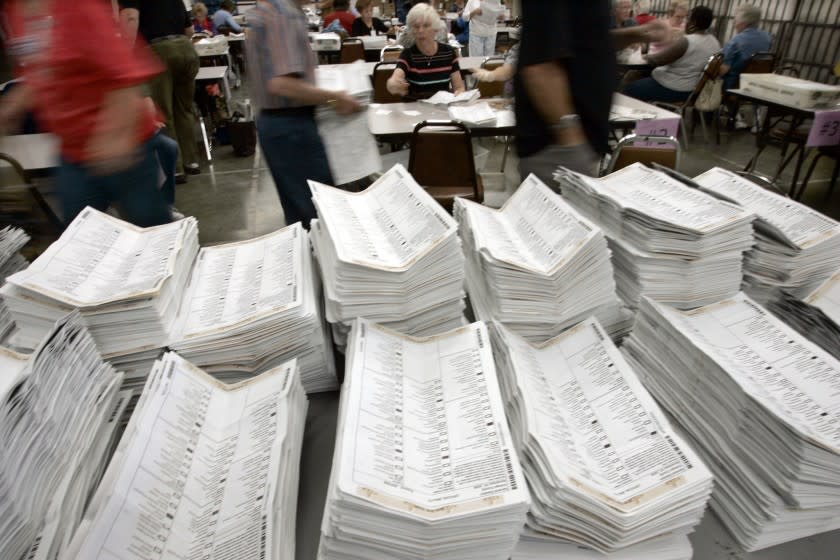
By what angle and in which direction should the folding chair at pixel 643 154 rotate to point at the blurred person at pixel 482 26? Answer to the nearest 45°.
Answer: approximately 45° to its left

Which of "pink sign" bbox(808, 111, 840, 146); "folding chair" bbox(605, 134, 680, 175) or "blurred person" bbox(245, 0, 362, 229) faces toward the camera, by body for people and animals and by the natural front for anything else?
the pink sign

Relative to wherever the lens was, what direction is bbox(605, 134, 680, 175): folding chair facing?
facing away from the viewer

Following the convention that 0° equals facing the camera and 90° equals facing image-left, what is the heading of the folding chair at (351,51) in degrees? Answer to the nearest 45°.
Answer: approximately 180°

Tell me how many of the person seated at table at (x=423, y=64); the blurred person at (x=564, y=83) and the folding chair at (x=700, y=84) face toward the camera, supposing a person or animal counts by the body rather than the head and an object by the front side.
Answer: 1

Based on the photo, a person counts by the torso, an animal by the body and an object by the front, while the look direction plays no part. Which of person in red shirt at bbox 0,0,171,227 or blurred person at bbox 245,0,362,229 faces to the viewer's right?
the blurred person

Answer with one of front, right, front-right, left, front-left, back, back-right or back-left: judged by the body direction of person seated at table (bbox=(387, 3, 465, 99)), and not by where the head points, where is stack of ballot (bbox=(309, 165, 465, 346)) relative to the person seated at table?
front

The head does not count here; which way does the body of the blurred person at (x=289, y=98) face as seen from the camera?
to the viewer's right

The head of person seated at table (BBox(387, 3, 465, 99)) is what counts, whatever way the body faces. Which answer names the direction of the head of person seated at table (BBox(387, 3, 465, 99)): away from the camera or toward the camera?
toward the camera

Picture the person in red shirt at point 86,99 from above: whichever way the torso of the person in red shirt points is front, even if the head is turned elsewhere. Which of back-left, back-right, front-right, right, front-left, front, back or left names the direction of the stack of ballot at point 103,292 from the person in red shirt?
front-left

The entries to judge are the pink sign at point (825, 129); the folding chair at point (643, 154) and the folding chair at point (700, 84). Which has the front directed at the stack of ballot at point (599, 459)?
the pink sign

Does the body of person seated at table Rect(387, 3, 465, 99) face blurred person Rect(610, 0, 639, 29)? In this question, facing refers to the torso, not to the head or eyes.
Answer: no

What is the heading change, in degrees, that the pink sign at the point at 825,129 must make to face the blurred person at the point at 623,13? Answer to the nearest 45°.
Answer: approximately 135° to its right

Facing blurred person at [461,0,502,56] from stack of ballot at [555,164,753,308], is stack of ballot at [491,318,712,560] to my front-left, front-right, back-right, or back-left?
back-left

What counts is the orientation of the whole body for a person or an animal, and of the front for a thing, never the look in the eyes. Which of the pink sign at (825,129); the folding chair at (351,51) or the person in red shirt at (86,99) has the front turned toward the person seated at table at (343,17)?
the folding chair

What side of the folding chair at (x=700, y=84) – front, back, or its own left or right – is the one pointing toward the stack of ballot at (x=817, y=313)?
left

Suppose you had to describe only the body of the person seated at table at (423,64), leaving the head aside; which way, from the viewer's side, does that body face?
toward the camera

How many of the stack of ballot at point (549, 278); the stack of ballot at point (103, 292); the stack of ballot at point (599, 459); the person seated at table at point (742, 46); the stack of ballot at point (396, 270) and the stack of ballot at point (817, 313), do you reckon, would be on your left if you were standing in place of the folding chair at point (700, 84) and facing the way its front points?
5

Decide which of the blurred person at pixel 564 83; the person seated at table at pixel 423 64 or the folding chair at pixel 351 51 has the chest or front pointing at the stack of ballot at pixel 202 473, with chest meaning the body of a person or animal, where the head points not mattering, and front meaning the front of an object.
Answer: the person seated at table

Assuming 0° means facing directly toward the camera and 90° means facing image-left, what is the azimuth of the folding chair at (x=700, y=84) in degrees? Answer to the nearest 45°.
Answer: approximately 90°
